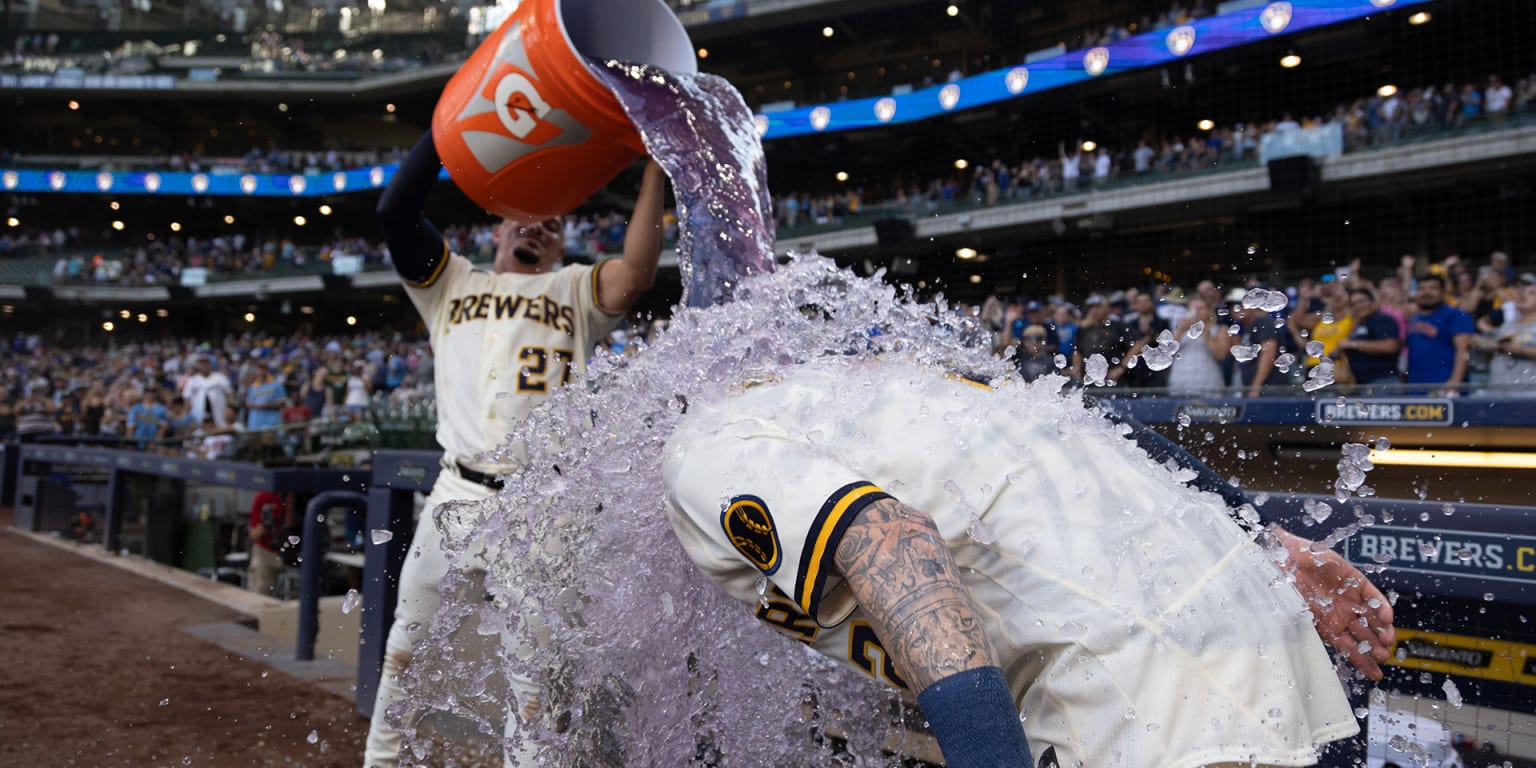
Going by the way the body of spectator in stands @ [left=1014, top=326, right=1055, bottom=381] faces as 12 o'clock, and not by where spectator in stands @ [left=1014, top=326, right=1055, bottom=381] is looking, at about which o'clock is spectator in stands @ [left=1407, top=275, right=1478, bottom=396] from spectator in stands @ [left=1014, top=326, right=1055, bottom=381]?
spectator in stands @ [left=1407, top=275, right=1478, bottom=396] is roughly at 8 o'clock from spectator in stands @ [left=1014, top=326, right=1055, bottom=381].

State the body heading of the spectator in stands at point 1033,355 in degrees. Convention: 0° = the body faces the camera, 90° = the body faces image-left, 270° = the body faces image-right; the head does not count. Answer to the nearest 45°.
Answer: approximately 0°

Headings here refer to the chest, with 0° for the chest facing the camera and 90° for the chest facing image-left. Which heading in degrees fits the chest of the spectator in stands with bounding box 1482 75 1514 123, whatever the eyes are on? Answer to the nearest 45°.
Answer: approximately 45°

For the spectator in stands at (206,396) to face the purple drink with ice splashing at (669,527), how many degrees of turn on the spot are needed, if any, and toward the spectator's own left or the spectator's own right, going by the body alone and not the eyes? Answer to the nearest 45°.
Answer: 0° — they already face it
